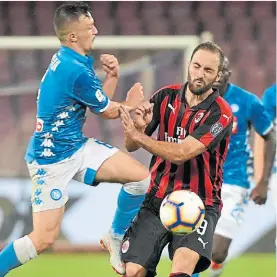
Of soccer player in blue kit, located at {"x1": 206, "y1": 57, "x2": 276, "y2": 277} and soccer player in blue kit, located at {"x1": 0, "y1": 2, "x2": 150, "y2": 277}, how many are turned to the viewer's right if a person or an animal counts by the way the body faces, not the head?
1

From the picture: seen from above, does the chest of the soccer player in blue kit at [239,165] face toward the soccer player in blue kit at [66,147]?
yes

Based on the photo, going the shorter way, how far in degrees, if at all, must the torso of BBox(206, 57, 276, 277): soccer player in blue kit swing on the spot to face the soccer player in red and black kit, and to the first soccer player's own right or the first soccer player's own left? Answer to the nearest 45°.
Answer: approximately 45° to the first soccer player's own left

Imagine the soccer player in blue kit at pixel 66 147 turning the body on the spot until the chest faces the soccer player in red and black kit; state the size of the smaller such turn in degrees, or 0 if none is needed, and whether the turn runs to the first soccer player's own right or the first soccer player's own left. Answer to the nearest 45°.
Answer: approximately 45° to the first soccer player's own right

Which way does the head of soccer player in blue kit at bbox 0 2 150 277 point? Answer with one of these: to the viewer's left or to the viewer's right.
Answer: to the viewer's right

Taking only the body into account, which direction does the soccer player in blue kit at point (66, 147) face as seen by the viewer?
to the viewer's right
